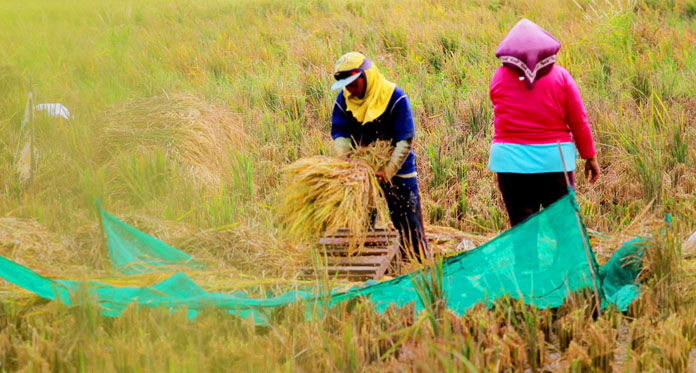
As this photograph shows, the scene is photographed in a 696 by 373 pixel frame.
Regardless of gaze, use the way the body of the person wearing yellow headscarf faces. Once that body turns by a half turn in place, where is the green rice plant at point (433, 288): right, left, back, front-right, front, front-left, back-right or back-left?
back-right

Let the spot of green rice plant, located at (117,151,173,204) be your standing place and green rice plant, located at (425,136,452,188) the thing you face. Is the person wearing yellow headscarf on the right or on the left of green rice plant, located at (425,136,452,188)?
right

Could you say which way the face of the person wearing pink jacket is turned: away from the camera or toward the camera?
away from the camera

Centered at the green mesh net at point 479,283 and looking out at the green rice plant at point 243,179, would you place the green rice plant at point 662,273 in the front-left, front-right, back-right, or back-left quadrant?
back-right

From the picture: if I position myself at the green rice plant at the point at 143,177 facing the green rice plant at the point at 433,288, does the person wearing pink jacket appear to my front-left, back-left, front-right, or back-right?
front-left

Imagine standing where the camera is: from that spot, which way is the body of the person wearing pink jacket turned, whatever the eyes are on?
away from the camera

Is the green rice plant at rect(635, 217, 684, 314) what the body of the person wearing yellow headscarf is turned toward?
no

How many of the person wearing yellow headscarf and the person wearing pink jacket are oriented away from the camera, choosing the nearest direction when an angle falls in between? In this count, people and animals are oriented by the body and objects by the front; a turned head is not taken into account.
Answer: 1

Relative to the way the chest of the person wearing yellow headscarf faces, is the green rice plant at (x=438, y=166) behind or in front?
behind

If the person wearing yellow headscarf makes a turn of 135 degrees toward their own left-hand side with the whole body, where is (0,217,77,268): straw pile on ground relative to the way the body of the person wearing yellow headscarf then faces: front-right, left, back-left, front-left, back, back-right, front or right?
back

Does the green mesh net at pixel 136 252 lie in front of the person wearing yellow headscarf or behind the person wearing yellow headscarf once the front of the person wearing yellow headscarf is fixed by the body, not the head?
in front

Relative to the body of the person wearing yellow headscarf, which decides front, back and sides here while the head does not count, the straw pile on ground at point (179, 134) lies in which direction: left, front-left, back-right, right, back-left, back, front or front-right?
right

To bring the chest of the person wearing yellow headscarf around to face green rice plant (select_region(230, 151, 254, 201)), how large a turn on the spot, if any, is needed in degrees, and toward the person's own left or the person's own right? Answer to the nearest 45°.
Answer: approximately 90° to the person's own right

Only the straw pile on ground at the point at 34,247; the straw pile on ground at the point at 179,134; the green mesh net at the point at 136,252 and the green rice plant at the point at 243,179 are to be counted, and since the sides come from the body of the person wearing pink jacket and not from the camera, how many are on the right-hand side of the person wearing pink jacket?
0

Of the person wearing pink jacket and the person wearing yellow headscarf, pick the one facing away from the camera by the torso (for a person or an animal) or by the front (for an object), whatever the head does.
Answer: the person wearing pink jacket
